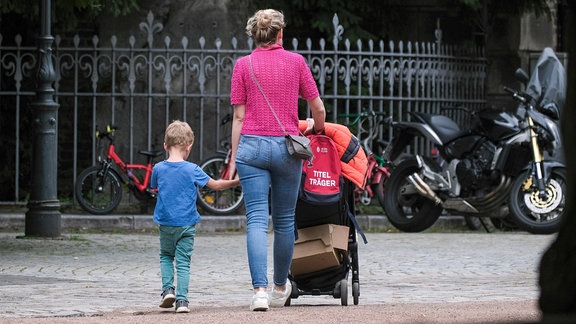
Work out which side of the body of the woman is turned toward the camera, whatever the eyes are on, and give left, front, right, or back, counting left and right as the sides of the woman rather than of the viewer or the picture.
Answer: back

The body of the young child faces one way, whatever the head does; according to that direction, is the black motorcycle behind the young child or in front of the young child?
in front

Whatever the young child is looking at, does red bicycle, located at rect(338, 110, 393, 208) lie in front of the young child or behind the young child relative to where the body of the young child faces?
in front

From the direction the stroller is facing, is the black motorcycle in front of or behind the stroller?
in front

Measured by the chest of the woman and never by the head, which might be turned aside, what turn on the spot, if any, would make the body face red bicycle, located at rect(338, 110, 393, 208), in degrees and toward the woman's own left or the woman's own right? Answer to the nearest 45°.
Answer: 0° — they already face it

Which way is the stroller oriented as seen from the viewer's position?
away from the camera

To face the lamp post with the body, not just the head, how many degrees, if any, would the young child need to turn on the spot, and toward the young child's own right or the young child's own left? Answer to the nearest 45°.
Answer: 0° — they already face it

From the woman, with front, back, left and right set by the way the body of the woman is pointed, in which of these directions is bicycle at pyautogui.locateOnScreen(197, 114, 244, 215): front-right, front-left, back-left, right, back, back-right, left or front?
front

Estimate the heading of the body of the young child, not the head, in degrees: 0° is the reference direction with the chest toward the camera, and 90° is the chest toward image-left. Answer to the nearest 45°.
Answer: approximately 180°

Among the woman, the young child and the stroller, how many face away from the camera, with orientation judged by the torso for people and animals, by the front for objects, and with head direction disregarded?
3
